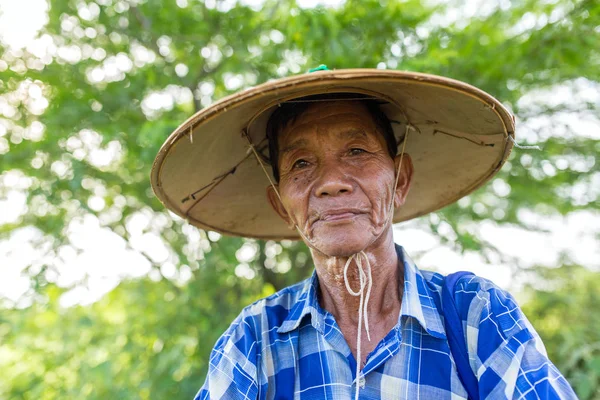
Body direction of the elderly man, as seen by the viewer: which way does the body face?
toward the camera
